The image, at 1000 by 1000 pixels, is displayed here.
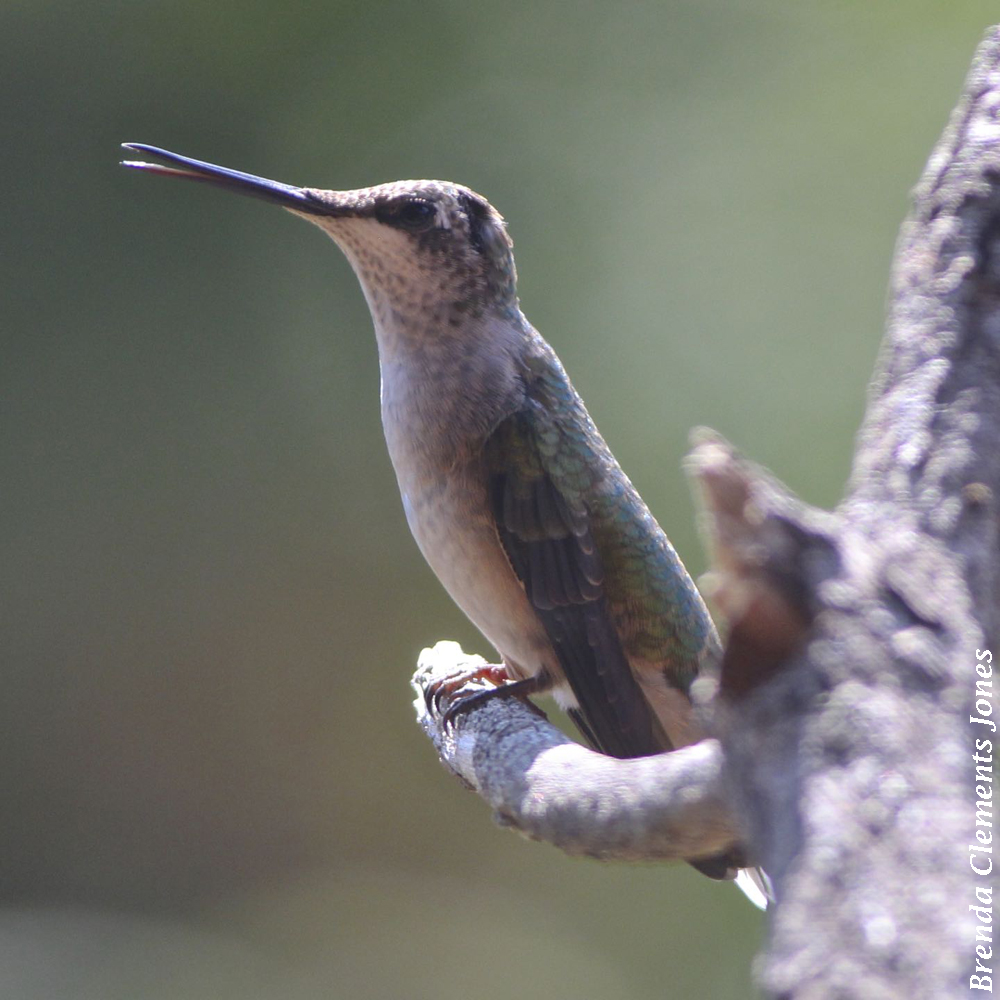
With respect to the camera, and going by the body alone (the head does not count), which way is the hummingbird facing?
to the viewer's left
